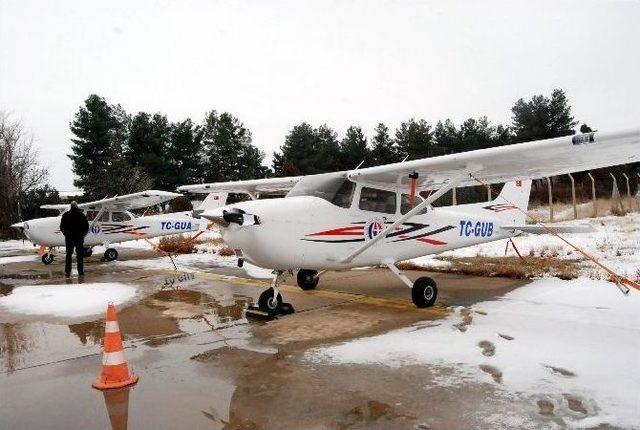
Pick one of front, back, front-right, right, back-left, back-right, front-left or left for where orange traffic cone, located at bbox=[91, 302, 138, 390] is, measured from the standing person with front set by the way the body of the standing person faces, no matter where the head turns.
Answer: back

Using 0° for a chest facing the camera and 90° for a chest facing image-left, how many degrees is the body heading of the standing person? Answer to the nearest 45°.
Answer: approximately 180°

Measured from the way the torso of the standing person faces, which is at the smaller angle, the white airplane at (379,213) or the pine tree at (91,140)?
the pine tree

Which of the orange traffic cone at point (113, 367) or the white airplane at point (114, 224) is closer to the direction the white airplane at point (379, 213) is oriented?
the orange traffic cone

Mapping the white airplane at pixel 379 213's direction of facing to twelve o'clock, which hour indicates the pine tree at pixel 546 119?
The pine tree is roughly at 5 o'clock from the white airplane.

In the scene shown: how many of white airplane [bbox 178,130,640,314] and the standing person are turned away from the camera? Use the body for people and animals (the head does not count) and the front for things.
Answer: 1

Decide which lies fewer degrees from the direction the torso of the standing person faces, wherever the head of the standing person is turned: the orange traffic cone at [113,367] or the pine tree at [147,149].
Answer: the pine tree

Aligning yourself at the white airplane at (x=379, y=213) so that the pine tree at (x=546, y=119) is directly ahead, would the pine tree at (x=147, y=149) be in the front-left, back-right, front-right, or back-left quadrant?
front-left

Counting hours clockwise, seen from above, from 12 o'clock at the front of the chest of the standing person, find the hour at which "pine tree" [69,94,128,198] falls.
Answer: The pine tree is roughly at 12 o'clock from the standing person.

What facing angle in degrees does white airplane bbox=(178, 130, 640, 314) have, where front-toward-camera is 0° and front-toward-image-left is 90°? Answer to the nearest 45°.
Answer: approximately 45°

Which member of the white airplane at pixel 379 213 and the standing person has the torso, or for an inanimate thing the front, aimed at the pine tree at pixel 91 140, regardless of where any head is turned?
the standing person

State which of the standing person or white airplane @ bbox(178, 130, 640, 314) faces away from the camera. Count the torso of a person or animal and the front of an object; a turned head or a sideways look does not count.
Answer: the standing person

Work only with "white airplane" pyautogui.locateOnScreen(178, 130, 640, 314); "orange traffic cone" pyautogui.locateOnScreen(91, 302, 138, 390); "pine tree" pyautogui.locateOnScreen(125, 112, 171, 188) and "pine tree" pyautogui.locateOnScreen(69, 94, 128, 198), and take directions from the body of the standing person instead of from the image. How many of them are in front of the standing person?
2

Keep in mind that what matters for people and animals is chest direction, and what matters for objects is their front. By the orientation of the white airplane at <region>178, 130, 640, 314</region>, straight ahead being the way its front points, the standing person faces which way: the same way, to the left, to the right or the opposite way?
to the right

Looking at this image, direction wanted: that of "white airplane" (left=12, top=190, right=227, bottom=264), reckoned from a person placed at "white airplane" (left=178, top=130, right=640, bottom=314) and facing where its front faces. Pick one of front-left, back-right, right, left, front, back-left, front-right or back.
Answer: right

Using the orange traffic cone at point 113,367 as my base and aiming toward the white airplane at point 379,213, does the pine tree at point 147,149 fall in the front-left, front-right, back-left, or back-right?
front-left

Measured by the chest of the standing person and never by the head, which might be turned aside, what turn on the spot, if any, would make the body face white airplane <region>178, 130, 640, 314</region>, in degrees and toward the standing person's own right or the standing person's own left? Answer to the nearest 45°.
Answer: approximately 135° to the standing person's own right
